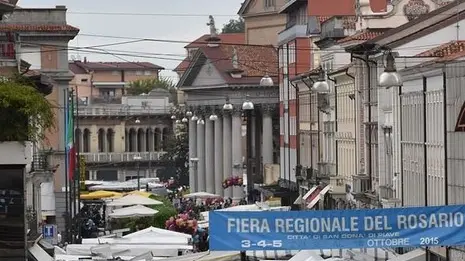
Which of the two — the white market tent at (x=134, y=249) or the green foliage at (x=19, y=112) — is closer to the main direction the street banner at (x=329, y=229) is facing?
the green foliage

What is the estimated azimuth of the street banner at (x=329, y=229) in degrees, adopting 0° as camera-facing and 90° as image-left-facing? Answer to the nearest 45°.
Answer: approximately 0°

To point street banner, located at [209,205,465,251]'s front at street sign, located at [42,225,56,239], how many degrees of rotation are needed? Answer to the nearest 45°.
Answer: approximately 135° to its right

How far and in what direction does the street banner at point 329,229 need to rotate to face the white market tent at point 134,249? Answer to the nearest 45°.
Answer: approximately 135° to its right

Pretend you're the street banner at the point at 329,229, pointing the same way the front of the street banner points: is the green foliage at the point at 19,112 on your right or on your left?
on your right

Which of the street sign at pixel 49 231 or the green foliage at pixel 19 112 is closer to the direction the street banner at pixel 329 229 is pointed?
the green foliage
